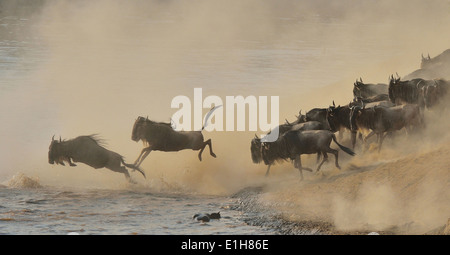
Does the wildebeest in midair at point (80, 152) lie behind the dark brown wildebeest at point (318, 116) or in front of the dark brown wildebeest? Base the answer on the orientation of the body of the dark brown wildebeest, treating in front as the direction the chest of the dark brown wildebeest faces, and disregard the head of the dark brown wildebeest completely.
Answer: in front

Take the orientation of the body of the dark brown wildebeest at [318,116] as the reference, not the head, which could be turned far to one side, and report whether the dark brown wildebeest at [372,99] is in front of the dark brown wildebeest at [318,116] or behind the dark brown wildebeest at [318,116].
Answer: behind

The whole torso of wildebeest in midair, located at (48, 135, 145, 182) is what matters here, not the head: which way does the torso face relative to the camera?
to the viewer's left

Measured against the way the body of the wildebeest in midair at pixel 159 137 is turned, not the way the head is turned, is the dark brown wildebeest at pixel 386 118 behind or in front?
behind

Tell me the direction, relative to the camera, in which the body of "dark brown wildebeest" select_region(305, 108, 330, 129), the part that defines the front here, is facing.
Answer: to the viewer's left

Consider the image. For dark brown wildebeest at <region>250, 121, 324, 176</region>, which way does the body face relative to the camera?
to the viewer's left

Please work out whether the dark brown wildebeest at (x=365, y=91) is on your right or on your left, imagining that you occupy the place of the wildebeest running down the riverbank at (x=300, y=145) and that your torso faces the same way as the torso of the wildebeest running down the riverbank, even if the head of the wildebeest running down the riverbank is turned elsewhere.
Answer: on your right

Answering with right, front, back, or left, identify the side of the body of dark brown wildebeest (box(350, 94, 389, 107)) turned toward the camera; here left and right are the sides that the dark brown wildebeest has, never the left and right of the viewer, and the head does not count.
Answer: left

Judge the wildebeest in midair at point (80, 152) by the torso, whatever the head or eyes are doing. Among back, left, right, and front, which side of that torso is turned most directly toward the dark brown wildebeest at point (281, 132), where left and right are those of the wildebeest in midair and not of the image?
back

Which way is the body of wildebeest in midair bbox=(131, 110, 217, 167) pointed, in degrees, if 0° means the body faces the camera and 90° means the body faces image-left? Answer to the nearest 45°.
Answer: approximately 90°

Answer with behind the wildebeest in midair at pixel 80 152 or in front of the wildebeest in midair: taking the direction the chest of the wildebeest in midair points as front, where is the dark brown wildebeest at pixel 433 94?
behind

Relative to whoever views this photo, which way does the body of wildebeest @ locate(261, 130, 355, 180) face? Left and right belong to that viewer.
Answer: facing to the left of the viewer
